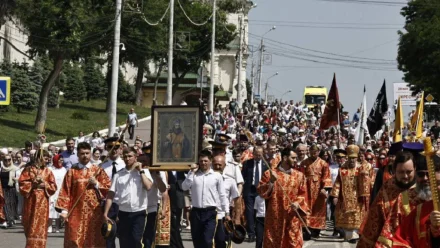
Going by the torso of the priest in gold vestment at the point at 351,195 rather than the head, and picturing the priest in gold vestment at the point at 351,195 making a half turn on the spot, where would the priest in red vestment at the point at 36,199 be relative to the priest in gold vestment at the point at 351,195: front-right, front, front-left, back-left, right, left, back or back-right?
back-left

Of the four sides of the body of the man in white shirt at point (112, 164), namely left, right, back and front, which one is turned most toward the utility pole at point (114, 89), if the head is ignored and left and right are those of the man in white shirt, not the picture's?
back

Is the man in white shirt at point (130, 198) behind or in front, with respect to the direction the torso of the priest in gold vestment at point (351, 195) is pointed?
in front

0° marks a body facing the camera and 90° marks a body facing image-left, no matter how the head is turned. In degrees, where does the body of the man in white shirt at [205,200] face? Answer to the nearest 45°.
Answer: approximately 0°

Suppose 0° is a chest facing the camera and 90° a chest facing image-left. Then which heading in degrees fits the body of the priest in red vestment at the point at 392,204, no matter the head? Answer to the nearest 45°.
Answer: approximately 315°

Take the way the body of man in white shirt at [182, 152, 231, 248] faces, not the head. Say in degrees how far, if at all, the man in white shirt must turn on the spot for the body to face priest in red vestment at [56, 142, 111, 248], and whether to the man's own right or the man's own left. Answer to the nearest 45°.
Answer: approximately 90° to the man's own right

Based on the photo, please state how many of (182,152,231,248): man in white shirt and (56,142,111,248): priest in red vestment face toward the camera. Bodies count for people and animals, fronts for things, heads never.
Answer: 2

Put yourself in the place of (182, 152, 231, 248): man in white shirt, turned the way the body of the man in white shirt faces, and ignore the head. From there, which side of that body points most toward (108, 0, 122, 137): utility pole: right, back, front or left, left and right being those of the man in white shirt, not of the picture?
back
